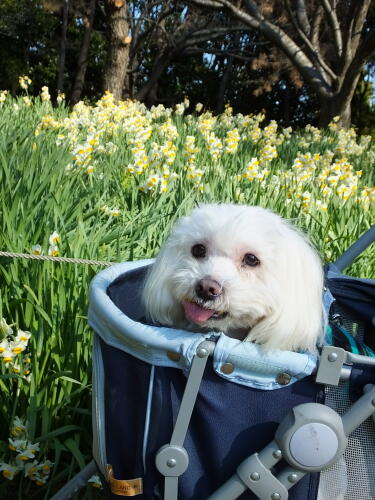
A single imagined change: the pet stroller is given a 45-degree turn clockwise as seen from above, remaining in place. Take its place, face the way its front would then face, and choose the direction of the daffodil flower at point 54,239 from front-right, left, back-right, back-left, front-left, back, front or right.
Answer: front

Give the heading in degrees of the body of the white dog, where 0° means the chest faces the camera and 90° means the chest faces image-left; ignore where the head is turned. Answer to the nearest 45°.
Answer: approximately 45°

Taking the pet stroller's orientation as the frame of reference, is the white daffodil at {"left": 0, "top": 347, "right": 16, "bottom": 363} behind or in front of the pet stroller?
in front

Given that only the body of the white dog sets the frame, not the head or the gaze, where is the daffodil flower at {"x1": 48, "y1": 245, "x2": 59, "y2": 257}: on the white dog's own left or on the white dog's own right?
on the white dog's own right

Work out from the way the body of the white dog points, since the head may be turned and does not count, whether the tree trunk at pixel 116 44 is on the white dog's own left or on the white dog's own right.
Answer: on the white dog's own right

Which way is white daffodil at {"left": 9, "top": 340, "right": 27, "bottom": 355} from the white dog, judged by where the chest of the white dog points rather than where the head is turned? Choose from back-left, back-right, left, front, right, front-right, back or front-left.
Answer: front-right

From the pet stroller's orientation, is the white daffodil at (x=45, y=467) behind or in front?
in front

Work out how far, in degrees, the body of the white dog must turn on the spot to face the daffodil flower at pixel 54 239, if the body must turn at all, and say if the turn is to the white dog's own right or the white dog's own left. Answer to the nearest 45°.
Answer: approximately 90° to the white dog's own right
